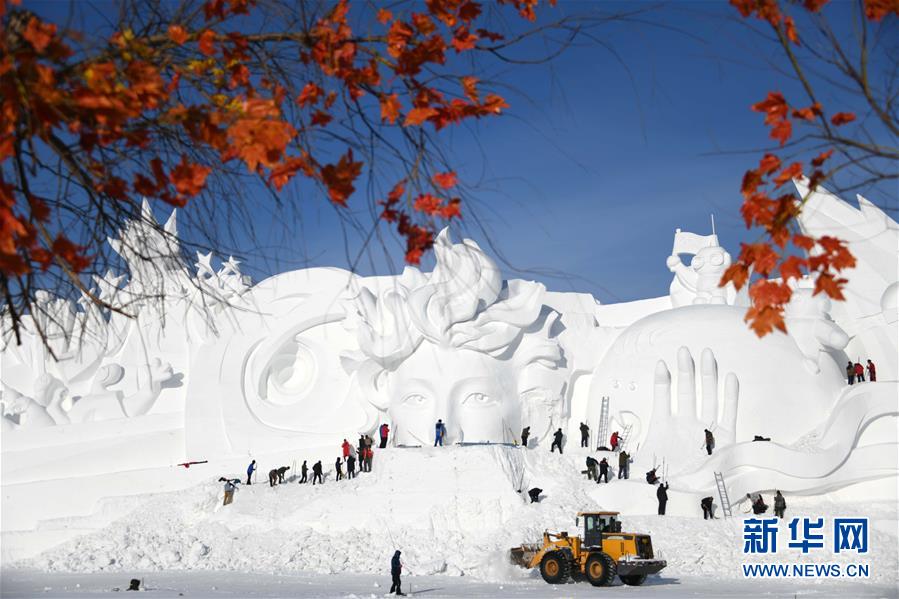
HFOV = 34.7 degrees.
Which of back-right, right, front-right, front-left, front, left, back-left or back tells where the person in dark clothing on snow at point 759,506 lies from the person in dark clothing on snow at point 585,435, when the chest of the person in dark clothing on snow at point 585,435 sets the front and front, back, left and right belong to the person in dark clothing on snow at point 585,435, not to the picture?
back-right

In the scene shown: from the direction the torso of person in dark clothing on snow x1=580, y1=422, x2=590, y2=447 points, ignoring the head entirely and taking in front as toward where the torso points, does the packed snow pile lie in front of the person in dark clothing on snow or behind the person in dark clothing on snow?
behind

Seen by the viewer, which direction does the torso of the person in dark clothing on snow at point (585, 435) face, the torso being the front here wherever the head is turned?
away from the camera

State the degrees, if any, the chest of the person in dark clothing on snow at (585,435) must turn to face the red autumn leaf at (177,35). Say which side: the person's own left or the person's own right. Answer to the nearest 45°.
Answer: approximately 180°

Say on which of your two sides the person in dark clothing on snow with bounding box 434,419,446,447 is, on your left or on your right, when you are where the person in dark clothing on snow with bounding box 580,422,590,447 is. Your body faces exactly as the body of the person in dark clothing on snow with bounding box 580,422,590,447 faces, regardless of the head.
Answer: on your left

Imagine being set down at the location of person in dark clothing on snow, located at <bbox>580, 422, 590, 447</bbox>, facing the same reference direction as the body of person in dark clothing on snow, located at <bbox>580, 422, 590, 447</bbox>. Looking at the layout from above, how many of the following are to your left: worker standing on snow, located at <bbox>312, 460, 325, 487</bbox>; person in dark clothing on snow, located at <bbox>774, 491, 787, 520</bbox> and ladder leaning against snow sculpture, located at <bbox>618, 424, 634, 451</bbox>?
1

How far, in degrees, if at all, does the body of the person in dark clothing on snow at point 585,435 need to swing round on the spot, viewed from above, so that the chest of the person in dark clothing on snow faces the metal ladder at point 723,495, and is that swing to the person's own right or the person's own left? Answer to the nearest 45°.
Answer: approximately 135° to the person's own right

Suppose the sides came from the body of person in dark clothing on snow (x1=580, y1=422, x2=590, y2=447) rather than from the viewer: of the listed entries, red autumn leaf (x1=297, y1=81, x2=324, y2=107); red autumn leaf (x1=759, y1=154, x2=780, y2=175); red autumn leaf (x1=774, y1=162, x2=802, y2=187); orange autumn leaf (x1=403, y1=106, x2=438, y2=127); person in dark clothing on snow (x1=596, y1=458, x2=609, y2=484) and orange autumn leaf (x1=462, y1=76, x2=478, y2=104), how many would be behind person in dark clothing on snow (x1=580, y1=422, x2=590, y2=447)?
6

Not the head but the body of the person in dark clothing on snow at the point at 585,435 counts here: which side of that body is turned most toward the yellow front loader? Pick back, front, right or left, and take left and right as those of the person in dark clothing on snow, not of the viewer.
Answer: back

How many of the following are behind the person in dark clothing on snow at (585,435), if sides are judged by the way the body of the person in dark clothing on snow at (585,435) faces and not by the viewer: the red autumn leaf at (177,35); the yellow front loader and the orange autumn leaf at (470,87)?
3

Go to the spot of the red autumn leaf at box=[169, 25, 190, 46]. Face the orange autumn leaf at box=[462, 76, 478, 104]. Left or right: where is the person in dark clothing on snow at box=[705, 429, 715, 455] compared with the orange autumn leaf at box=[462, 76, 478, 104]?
left

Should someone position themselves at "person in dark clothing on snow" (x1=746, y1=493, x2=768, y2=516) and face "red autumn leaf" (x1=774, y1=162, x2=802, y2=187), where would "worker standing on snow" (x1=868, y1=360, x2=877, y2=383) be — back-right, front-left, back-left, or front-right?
back-left

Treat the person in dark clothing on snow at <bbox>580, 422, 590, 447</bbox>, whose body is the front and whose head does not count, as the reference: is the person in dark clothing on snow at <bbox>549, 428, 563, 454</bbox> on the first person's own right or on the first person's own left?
on the first person's own left

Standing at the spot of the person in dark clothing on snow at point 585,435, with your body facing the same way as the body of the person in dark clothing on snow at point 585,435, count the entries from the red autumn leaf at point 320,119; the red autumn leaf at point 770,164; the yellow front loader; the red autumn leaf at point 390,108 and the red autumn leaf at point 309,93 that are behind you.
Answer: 5

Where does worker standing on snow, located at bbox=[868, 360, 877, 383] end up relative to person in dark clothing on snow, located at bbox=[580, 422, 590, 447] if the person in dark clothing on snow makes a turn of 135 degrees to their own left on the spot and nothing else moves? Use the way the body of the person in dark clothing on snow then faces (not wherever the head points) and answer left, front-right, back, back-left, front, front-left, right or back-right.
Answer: back-left

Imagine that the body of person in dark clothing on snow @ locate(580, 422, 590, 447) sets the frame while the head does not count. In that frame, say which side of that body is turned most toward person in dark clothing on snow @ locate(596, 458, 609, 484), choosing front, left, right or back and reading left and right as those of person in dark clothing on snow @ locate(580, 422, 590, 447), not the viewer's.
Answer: back

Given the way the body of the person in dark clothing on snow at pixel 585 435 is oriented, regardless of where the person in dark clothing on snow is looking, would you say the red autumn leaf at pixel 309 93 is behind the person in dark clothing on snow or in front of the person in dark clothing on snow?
behind

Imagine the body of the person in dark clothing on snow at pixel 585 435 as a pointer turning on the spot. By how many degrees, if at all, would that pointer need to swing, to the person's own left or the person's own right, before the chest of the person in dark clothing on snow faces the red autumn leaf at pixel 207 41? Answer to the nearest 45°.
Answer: approximately 180°
